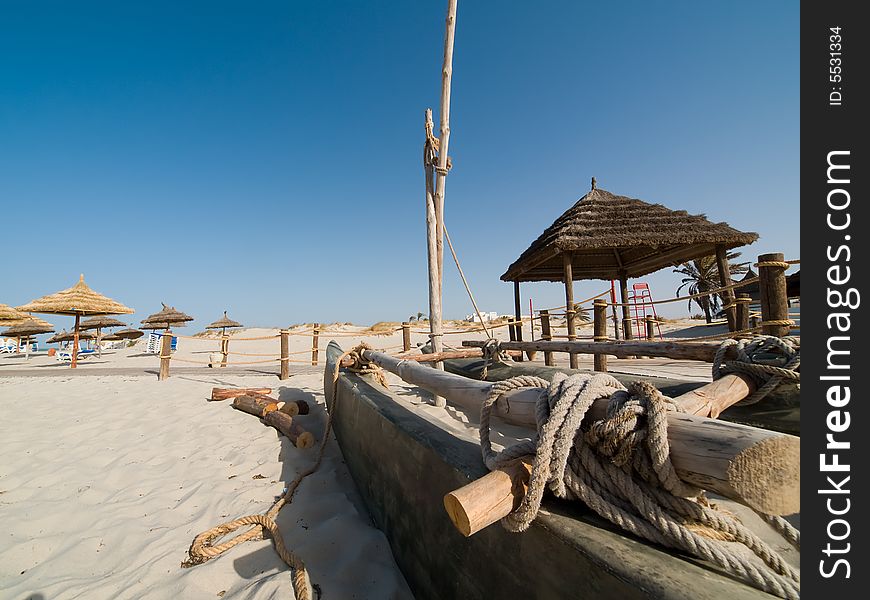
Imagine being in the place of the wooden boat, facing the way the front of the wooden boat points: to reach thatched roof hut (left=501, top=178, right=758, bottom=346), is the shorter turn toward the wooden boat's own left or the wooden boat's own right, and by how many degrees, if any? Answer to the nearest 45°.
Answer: approximately 45° to the wooden boat's own right

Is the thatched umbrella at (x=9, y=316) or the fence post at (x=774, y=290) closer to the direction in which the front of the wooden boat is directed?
the thatched umbrella

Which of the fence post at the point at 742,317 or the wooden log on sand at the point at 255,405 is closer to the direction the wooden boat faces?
the wooden log on sand

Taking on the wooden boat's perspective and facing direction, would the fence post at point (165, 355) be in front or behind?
in front

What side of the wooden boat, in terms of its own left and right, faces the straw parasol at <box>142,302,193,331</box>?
front

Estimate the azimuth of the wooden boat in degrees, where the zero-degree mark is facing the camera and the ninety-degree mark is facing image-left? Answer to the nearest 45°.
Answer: approximately 135°

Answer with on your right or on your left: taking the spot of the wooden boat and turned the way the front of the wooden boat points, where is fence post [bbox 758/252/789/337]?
on your right
